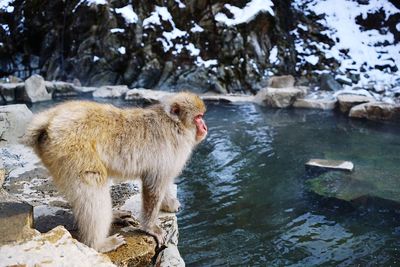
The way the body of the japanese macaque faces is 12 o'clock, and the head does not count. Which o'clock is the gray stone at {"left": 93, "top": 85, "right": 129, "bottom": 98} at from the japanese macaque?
The gray stone is roughly at 9 o'clock from the japanese macaque.

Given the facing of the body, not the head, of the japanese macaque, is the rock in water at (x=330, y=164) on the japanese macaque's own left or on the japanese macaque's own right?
on the japanese macaque's own left

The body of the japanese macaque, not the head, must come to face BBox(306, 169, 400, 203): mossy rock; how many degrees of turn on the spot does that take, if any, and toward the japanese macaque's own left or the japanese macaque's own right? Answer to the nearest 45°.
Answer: approximately 45° to the japanese macaque's own left

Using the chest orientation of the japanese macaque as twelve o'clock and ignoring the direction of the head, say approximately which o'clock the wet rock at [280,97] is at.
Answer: The wet rock is roughly at 10 o'clock from the japanese macaque.

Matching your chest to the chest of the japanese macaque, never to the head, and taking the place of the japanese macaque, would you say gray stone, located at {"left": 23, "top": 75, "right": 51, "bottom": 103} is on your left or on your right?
on your left

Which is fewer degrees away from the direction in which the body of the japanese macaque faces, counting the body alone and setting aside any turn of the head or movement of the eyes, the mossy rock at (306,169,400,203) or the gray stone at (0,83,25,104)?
the mossy rock

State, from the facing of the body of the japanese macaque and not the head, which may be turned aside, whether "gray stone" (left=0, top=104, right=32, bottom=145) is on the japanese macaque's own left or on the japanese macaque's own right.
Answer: on the japanese macaque's own left

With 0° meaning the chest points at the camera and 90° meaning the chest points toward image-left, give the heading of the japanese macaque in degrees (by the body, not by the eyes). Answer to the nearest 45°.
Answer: approximately 270°
